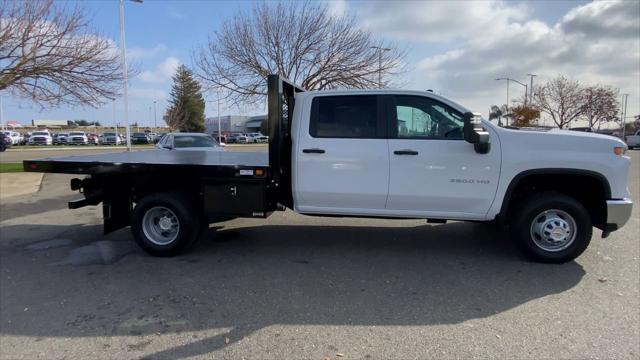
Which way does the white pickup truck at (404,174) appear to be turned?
to the viewer's right

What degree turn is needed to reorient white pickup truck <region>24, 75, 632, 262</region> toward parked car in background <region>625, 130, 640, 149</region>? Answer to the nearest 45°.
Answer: approximately 45° to its left

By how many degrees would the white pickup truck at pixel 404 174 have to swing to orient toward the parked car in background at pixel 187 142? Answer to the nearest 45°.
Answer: approximately 135° to its left
